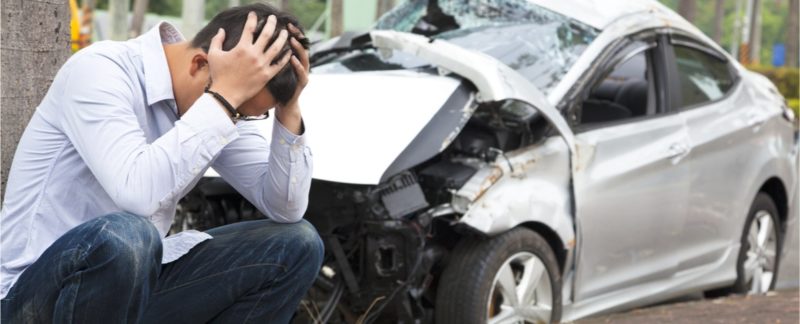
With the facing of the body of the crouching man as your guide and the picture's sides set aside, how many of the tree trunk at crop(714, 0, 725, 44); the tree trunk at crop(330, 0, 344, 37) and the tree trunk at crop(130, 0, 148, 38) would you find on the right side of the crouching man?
0

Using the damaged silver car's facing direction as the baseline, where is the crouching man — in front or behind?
in front

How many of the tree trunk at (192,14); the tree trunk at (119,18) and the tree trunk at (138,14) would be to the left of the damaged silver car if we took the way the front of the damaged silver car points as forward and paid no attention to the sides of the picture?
0

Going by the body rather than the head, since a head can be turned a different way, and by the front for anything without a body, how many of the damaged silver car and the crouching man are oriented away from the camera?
0

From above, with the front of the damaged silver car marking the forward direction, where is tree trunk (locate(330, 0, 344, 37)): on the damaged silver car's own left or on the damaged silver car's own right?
on the damaged silver car's own right

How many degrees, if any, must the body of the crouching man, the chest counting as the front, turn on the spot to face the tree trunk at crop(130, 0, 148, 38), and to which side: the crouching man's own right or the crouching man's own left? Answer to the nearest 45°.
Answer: approximately 135° to the crouching man's own left

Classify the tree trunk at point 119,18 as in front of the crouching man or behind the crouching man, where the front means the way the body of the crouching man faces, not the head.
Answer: behind

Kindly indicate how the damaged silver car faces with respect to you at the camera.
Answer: facing the viewer and to the left of the viewer

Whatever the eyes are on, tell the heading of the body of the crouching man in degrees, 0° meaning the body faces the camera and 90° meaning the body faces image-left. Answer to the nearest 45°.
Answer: approximately 315°

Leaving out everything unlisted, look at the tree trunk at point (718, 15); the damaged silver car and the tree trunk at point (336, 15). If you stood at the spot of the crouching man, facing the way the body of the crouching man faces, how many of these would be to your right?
0

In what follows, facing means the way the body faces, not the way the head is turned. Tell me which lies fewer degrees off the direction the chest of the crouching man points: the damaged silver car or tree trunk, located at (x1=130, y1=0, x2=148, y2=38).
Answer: the damaged silver car

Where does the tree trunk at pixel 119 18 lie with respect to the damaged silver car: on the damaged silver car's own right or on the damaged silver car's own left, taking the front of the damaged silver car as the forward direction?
on the damaged silver car's own right
